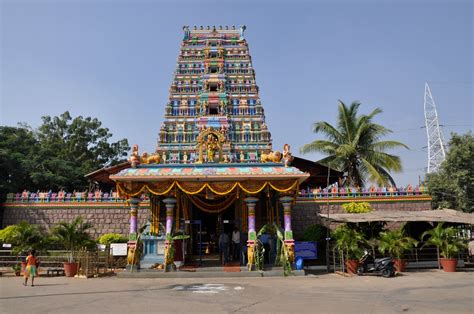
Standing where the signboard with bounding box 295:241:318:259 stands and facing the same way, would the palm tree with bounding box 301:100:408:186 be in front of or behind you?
behind

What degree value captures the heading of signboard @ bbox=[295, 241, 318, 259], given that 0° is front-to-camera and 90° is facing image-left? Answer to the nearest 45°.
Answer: approximately 0°

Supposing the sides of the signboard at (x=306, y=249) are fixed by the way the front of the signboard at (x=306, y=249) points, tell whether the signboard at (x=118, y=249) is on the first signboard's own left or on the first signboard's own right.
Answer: on the first signboard's own right

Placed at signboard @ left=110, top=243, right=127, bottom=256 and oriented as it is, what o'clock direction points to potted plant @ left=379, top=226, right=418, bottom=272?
The potted plant is roughly at 10 o'clock from the signboard.

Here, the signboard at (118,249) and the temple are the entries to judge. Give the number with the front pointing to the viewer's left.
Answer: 0

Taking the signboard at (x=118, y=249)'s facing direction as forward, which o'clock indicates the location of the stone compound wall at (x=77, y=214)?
The stone compound wall is roughly at 5 o'clock from the signboard.

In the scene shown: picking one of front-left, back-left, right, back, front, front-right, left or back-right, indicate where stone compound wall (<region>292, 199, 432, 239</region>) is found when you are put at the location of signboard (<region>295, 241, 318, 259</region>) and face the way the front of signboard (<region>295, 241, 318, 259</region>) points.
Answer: back
